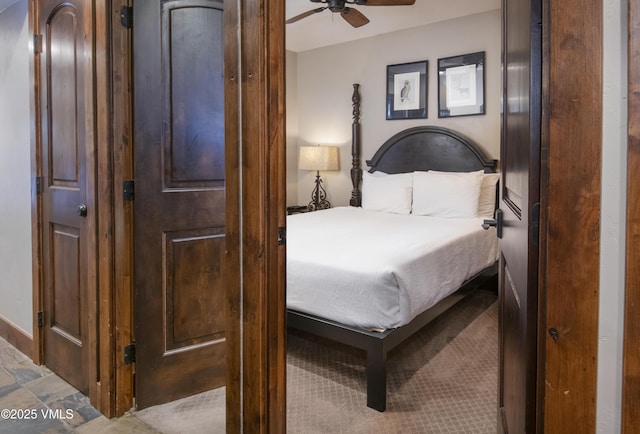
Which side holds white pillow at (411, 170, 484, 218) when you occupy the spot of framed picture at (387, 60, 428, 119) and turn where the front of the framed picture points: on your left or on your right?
on your left

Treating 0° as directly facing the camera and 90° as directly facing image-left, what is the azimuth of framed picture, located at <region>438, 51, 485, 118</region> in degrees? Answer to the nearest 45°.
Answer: approximately 45°

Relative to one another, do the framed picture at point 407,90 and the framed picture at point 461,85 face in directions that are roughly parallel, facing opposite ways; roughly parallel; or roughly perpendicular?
roughly parallel

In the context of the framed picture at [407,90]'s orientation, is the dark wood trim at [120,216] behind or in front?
in front

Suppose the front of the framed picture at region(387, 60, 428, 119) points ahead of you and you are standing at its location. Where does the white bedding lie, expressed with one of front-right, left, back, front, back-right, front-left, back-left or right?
front-left

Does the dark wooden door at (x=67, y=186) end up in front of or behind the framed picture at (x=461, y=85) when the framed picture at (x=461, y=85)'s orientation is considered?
in front

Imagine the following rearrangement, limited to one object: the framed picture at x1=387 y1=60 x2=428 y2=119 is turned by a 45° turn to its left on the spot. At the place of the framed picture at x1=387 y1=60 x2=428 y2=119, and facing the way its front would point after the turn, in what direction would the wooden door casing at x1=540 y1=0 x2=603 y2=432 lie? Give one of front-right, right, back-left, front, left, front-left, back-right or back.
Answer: front

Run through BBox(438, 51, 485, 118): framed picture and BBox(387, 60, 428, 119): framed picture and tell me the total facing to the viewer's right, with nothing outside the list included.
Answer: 0

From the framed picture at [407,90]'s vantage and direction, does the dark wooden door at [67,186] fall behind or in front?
in front
